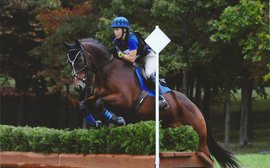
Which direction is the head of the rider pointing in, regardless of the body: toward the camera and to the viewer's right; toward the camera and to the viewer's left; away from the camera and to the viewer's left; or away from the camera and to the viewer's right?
toward the camera and to the viewer's left

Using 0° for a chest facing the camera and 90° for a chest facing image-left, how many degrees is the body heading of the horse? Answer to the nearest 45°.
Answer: approximately 90°

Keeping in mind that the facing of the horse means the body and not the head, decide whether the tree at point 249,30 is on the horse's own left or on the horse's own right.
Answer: on the horse's own right
